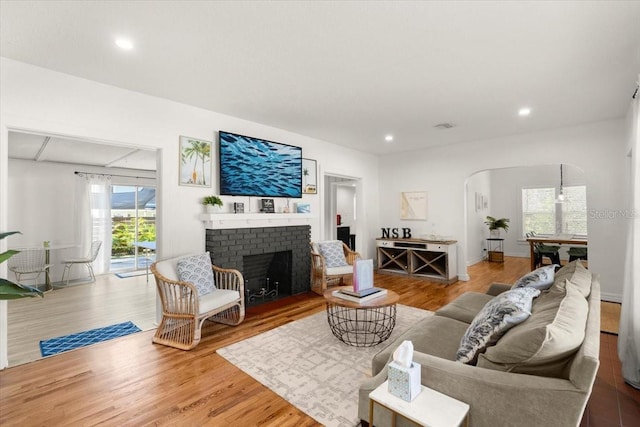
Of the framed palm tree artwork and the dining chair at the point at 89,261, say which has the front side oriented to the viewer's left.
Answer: the dining chair

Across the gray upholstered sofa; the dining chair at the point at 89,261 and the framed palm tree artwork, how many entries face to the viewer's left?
2

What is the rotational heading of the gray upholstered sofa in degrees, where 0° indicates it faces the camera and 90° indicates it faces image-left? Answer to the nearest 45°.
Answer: approximately 90°

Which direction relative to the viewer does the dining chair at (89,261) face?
to the viewer's left

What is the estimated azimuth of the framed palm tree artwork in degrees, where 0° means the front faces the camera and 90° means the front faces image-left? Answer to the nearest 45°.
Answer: approximately 315°

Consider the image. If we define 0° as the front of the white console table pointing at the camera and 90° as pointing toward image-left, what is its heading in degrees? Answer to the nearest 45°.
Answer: approximately 45°

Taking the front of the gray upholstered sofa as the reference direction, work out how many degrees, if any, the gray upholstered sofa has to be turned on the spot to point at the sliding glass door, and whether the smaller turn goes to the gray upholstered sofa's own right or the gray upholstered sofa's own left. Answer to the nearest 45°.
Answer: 0° — it already faces it

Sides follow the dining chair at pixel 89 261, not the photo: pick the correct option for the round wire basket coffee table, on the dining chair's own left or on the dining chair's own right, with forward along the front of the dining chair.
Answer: on the dining chair's own left

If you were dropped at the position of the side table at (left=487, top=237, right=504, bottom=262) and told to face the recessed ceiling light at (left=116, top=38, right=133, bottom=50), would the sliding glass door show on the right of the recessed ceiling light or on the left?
right

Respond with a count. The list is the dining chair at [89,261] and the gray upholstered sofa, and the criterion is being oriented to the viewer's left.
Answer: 2

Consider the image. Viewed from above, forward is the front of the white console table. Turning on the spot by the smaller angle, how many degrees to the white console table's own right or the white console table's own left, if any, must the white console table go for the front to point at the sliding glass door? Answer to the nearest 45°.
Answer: approximately 45° to the white console table's own right
